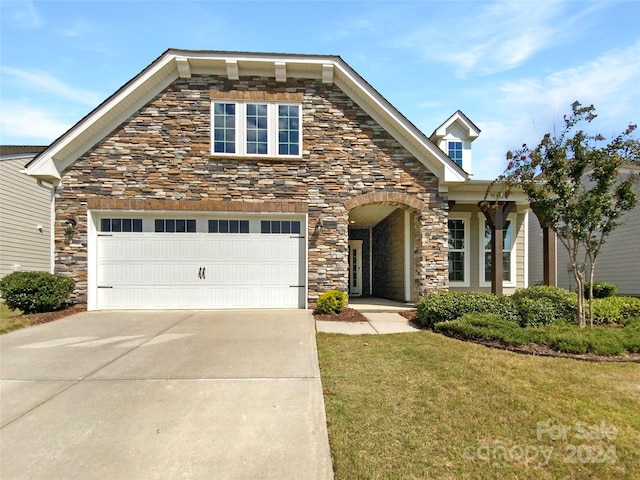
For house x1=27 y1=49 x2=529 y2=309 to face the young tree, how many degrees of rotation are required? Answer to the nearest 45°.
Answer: approximately 45° to its left

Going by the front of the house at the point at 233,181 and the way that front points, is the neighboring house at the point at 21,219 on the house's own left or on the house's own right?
on the house's own right

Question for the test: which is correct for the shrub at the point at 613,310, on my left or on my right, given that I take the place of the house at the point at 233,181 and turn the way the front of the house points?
on my left

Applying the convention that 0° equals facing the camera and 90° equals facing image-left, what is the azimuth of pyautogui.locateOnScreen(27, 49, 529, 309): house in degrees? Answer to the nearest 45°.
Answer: approximately 0°

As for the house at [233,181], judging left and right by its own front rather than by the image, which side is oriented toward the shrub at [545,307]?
left

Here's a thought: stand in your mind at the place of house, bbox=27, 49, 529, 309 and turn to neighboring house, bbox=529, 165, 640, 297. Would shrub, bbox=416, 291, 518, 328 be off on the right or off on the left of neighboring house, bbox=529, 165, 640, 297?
right

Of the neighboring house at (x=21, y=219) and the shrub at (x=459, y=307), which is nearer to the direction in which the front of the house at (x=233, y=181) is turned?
the shrub

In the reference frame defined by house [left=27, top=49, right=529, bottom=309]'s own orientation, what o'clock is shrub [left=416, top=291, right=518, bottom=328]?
The shrub is roughly at 10 o'clock from the house.
